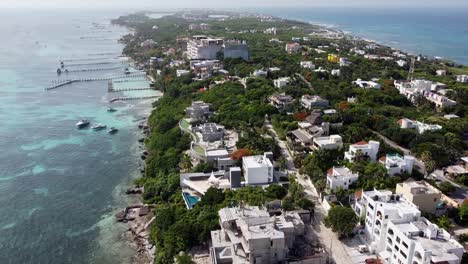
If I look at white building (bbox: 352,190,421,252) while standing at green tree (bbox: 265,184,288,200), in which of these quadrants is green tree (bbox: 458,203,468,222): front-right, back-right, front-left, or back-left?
front-left

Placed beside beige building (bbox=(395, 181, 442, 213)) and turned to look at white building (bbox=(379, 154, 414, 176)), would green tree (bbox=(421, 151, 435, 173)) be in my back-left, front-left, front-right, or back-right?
front-right

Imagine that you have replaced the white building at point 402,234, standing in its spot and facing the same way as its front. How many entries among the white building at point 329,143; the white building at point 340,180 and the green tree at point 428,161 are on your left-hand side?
0

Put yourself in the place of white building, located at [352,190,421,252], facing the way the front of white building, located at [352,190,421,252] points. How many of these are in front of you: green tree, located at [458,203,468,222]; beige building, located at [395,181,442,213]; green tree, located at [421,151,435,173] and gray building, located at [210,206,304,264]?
1

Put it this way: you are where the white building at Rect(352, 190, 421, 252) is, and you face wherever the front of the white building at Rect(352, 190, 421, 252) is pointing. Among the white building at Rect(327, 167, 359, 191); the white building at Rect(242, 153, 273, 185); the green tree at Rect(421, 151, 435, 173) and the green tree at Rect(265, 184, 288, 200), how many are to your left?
0

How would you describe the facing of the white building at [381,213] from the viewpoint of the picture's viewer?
facing the viewer and to the left of the viewer

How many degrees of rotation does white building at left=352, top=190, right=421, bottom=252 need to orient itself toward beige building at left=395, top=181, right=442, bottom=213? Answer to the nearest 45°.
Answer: approximately 180°

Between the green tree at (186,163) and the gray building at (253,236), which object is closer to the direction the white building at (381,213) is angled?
the gray building

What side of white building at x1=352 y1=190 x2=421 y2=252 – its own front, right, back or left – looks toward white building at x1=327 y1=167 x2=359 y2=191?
right

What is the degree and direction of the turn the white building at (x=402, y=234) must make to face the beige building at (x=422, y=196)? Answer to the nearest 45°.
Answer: approximately 135° to its right

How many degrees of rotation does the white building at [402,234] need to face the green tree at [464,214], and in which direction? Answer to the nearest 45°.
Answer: approximately 180°

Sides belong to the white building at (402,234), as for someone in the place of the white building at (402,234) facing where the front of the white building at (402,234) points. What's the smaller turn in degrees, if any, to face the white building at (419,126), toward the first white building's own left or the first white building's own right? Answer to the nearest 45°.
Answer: approximately 135° to the first white building's own right

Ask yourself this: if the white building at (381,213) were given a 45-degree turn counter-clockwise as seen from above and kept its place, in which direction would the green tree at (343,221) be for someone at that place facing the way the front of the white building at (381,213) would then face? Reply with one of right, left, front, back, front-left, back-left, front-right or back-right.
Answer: right

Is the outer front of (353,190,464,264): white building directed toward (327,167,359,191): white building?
no

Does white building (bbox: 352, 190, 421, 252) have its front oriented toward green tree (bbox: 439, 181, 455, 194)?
no

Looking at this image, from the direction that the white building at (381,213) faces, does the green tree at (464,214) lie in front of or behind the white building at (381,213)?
behind

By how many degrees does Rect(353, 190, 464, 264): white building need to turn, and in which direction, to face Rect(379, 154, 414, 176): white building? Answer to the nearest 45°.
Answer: approximately 135° to its right

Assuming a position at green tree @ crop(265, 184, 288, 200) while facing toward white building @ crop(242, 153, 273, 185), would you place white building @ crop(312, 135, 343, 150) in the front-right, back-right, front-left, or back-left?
front-right
